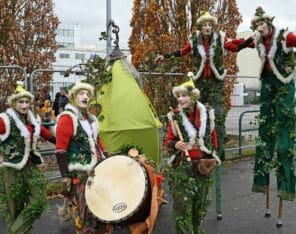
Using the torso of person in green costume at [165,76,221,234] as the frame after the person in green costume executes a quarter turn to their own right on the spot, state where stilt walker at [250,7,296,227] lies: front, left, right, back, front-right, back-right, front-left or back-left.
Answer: back-right

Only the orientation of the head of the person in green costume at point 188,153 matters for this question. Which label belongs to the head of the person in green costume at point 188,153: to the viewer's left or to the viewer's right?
to the viewer's left

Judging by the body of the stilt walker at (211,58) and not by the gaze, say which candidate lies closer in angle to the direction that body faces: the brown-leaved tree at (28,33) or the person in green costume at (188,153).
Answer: the person in green costume

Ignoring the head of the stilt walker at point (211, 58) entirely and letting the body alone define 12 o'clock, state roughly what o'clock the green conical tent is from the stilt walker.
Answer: The green conical tent is roughly at 2 o'clock from the stilt walker.

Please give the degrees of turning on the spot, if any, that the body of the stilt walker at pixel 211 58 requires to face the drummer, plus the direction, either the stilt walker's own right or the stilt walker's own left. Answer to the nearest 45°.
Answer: approximately 45° to the stilt walker's own right

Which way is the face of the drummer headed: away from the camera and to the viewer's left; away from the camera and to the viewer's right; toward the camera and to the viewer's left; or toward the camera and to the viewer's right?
toward the camera and to the viewer's right

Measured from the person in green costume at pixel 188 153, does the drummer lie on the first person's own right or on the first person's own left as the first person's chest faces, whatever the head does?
on the first person's own right

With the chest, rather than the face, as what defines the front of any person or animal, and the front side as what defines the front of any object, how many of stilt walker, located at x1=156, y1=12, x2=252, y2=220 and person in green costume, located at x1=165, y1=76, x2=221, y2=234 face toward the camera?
2

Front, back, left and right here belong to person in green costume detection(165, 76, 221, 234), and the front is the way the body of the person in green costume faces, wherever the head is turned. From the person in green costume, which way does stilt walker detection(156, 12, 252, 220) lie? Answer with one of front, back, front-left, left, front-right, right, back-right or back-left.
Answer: back

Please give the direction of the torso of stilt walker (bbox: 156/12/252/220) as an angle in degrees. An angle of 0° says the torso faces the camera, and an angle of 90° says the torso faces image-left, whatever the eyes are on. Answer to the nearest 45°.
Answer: approximately 0°

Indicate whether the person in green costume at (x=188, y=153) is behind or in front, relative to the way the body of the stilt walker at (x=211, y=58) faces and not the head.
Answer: in front

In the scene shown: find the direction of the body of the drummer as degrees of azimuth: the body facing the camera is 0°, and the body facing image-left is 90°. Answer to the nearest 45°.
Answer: approximately 315°

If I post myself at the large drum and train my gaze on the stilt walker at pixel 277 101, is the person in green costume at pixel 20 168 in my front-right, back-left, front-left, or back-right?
back-left
